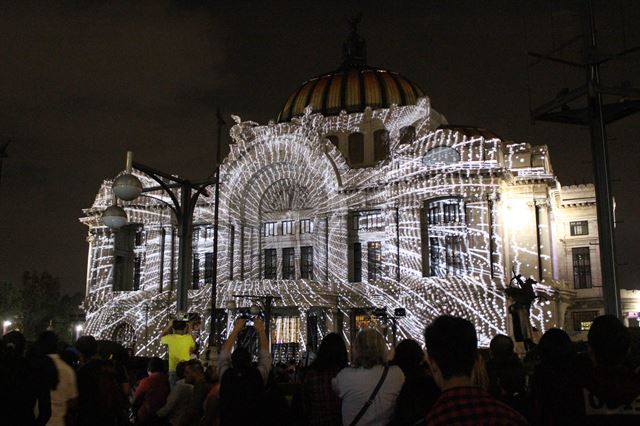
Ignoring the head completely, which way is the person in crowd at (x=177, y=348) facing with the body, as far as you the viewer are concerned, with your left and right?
facing away from the viewer

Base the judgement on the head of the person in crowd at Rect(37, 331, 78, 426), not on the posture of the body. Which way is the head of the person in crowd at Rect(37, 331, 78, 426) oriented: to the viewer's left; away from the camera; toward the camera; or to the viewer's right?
away from the camera

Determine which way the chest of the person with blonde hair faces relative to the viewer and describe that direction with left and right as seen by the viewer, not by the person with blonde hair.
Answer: facing away from the viewer

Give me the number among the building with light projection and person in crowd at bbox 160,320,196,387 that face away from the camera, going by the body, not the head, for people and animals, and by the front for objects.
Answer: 1

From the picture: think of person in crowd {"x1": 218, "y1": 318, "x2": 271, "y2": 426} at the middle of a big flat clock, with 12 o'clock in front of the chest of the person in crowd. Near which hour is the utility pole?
The utility pole is roughly at 2 o'clock from the person in crowd.

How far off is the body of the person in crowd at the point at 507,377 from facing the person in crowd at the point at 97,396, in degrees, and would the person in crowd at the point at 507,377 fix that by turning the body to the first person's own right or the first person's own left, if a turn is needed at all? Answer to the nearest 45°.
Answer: approximately 90° to the first person's own left

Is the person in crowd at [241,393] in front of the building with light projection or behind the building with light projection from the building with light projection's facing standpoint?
in front

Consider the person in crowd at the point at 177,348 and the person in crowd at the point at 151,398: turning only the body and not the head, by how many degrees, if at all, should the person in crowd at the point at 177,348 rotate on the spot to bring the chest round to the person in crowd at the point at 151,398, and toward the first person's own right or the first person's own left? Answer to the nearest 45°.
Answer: approximately 180°

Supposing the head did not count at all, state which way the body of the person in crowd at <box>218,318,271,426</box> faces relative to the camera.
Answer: away from the camera

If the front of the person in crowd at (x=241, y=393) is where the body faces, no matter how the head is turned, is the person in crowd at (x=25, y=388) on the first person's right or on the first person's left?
on the first person's left

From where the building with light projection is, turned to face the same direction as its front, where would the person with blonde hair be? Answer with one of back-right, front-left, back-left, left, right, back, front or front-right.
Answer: front-left

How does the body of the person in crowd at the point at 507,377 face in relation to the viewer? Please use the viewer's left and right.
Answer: facing away from the viewer

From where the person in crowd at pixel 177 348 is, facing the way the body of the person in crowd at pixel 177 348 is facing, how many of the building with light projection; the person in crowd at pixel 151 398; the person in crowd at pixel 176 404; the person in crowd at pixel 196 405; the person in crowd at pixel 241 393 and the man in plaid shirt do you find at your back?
5

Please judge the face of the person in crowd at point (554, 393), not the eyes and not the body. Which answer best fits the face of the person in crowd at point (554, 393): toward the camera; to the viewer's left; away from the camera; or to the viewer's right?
away from the camera

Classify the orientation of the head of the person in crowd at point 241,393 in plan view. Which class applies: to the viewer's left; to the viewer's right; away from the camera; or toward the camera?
away from the camera

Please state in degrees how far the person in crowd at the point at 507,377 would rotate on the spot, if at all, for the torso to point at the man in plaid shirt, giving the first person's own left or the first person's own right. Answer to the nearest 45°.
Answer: approximately 180°

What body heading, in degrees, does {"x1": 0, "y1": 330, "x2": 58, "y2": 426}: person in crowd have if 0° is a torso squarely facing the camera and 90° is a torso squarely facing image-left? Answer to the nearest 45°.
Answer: approximately 180°
